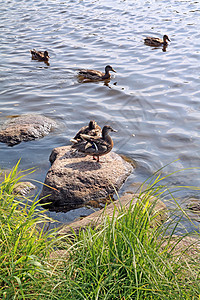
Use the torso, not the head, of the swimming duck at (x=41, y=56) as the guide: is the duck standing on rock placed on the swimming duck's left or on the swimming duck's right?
on the swimming duck's right

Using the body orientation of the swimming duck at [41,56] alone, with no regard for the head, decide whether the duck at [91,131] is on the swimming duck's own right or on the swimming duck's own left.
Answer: on the swimming duck's own right

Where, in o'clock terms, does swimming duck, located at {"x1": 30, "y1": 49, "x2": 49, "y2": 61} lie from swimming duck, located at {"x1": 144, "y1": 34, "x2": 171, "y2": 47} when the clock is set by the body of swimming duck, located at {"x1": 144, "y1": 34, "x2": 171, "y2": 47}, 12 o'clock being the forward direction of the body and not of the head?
swimming duck, located at {"x1": 30, "y1": 49, "x2": 49, "y2": 61} is roughly at 5 o'clock from swimming duck, located at {"x1": 144, "y1": 34, "x2": 171, "y2": 47}.

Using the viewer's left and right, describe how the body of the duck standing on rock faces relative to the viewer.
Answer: facing to the right of the viewer

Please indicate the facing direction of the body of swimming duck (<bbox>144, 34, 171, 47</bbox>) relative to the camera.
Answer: to the viewer's right

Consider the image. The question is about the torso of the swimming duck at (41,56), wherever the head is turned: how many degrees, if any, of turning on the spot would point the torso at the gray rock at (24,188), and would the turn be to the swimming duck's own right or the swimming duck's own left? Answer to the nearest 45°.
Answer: approximately 90° to the swimming duck's own right

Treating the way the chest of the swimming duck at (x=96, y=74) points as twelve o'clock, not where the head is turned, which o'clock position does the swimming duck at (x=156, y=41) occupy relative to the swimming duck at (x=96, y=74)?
the swimming duck at (x=156, y=41) is roughly at 10 o'clock from the swimming duck at (x=96, y=74).

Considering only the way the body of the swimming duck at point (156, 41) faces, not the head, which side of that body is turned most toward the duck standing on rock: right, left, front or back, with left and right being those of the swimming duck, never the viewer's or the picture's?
right

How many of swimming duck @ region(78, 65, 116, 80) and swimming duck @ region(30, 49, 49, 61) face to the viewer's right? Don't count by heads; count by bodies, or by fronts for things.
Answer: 2

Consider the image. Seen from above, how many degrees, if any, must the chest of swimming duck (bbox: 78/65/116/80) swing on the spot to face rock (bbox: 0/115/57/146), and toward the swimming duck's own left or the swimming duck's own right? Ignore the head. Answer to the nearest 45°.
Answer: approximately 90° to the swimming duck's own right

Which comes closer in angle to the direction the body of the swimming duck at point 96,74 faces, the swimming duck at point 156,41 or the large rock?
the swimming duck

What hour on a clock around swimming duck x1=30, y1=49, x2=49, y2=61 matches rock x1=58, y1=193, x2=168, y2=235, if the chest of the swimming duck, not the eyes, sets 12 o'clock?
The rock is roughly at 3 o'clock from the swimming duck.

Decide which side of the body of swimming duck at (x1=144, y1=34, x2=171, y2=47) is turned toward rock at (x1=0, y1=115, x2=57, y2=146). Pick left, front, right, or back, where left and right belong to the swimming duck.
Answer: right

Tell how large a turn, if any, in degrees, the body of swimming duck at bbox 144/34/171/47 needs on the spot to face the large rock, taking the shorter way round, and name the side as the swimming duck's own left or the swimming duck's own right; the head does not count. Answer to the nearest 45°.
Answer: approximately 90° to the swimming duck's own right

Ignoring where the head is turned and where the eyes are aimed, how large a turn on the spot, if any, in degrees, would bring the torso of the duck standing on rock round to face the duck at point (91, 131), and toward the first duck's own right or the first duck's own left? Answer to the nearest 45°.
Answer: approximately 90° to the first duck's own left

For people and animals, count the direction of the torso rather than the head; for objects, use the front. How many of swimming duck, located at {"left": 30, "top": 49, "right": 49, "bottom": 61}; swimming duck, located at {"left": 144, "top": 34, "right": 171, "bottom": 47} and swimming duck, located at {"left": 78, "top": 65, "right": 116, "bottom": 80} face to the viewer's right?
3

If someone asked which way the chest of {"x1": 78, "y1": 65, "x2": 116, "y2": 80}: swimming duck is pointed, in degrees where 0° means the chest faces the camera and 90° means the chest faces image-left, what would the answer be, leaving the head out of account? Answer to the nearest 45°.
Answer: approximately 270°
